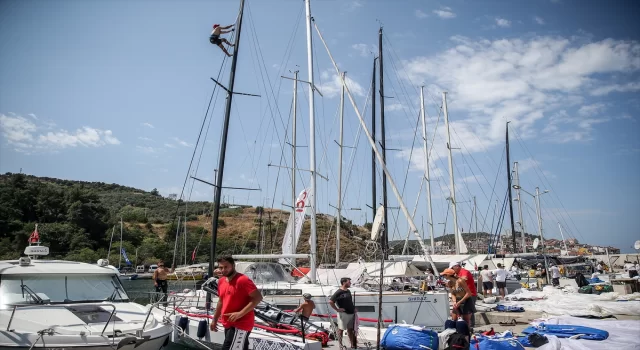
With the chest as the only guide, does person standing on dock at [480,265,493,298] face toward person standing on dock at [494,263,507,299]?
no

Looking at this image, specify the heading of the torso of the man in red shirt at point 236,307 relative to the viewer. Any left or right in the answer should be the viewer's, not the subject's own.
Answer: facing the viewer and to the left of the viewer

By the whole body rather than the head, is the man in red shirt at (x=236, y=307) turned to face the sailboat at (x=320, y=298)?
no

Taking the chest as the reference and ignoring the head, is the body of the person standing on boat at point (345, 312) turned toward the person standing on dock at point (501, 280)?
no

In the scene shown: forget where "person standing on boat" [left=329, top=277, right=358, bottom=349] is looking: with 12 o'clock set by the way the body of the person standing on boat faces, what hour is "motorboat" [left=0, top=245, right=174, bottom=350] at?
The motorboat is roughly at 4 o'clock from the person standing on boat.

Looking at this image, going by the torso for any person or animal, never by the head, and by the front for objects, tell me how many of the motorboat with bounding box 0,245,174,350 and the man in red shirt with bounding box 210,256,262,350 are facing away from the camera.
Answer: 0
